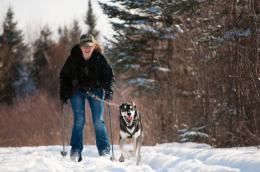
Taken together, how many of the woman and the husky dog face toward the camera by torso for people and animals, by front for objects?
2

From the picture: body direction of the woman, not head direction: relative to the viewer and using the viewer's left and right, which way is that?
facing the viewer

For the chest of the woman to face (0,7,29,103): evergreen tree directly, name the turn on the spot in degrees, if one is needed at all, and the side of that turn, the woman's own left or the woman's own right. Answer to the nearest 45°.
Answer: approximately 180°

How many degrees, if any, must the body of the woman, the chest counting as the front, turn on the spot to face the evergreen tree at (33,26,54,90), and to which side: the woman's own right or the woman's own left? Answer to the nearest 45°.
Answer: approximately 180°

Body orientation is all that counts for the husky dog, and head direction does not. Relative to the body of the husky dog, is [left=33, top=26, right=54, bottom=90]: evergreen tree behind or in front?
behind
